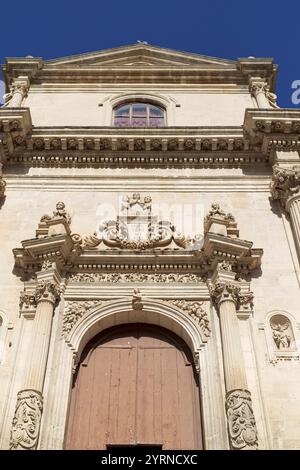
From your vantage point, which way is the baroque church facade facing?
toward the camera
